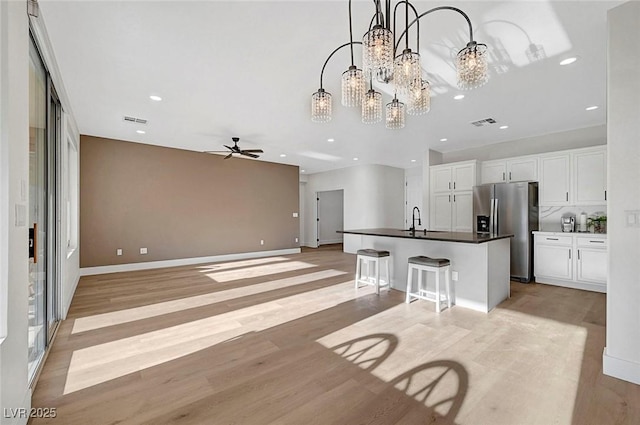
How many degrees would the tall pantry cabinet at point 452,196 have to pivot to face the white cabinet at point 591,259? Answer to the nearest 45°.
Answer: approximately 45° to its left

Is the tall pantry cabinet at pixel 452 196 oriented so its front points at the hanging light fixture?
yes

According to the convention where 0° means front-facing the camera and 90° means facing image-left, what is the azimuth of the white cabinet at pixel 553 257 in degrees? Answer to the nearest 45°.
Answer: approximately 0°

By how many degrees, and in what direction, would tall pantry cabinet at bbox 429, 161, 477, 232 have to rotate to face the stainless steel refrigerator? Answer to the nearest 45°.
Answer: approximately 45° to its left

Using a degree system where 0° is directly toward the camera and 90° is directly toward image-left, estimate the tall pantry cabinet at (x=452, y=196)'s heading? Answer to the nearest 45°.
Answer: approximately 0°

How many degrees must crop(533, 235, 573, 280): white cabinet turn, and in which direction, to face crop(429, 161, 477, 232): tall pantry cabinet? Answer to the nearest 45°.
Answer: approximately 90° to its right

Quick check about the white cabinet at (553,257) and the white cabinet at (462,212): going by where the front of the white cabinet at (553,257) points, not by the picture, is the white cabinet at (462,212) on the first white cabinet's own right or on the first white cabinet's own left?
on the first white cabinet's own right

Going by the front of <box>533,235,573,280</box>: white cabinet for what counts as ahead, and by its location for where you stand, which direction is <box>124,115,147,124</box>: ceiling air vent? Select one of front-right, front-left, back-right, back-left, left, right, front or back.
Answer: front-right
